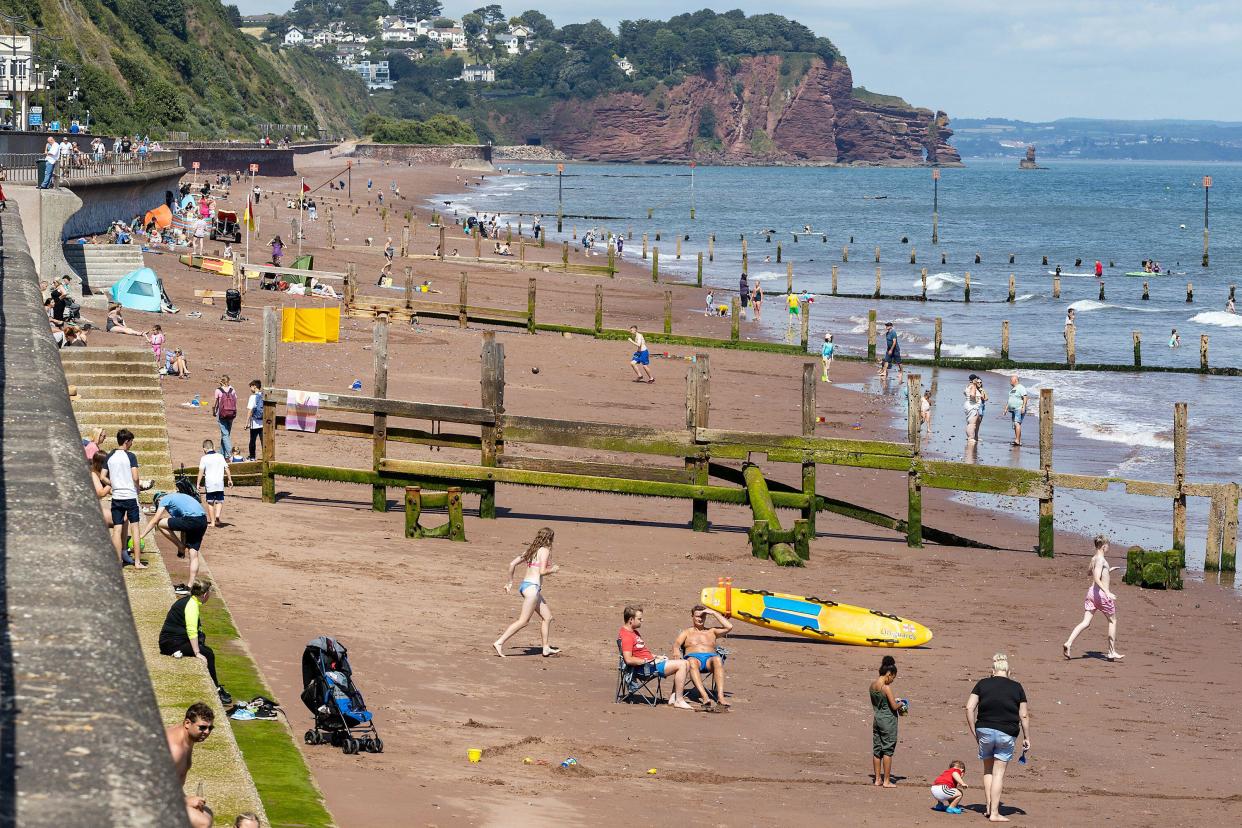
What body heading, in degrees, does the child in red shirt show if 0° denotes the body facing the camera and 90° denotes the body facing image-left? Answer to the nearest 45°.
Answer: approximately 270°

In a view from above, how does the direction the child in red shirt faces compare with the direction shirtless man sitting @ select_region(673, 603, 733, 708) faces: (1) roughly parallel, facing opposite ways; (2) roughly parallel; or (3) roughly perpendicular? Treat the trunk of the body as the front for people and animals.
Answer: roughly perpendicular

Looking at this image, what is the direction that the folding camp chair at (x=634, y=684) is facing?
to the viewer's right

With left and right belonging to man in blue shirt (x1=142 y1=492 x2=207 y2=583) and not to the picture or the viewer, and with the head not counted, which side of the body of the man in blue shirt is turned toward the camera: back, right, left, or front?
left
